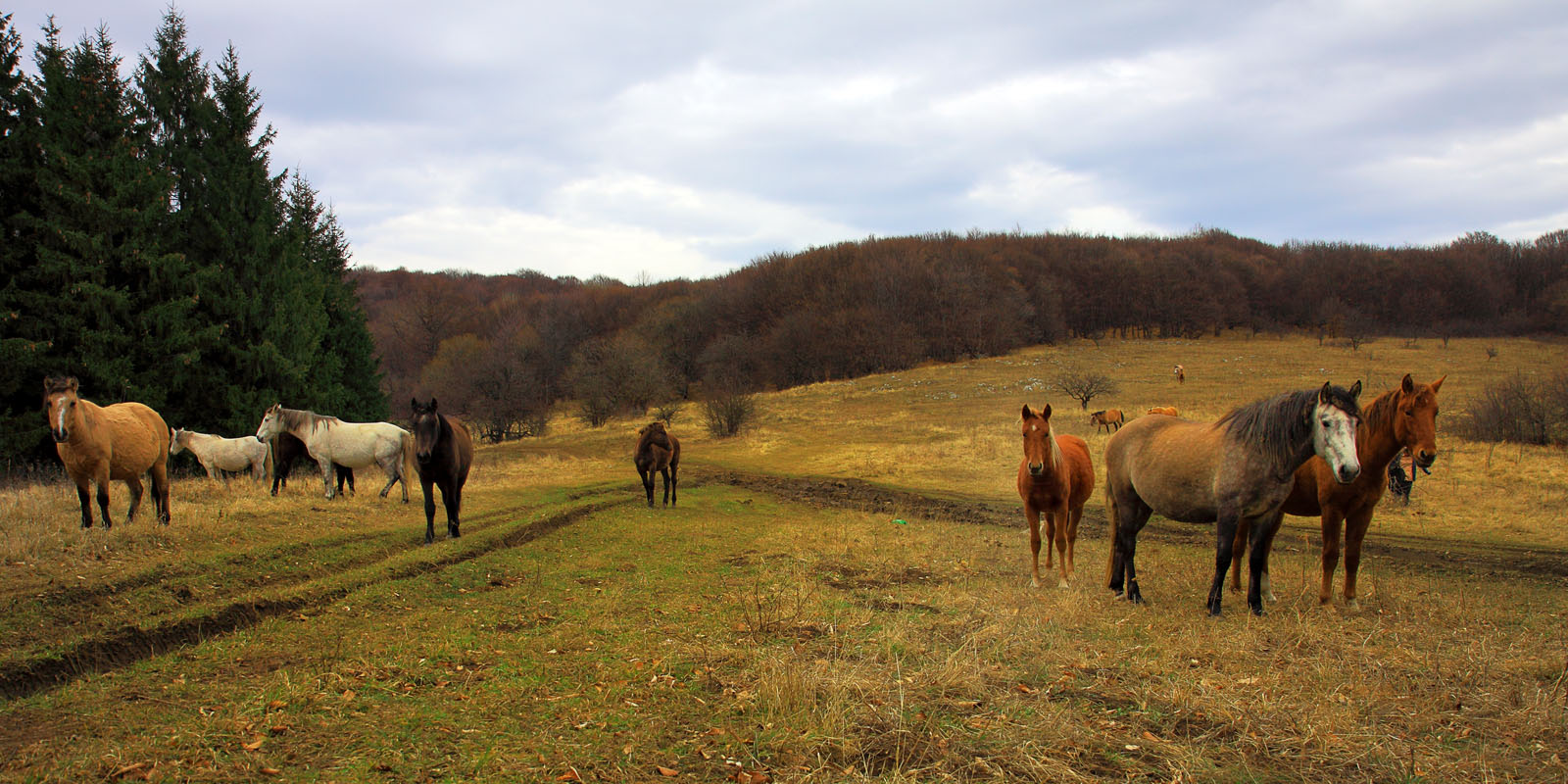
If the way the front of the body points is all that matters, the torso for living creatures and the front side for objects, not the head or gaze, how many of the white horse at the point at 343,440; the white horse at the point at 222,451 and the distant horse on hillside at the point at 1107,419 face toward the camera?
0

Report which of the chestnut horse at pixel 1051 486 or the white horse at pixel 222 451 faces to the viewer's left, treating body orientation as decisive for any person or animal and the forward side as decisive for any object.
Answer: the white horse

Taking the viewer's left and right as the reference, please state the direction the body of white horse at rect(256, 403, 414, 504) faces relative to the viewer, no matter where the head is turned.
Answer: facing to the left of the viewer

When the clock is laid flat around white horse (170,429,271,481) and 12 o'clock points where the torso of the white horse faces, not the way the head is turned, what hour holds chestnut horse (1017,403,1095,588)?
The chestnut horse is roughly at 8 o'clock from the white horse.

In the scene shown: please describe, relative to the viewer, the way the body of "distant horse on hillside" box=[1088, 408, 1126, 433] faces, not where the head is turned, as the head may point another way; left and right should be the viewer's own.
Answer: facing to the left of the viewer

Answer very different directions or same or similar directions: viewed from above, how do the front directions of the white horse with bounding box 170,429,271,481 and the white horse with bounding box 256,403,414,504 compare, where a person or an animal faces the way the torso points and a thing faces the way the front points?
same or similar directions

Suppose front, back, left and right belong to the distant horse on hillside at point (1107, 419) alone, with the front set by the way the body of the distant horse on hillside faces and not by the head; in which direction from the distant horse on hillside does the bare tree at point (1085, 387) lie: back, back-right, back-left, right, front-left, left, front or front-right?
right

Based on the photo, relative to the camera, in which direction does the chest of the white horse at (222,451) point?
to the viewer's left

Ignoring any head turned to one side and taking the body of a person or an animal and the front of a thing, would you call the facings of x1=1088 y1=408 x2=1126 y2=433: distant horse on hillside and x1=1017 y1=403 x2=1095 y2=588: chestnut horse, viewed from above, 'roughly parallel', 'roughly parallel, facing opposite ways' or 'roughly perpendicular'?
roughly perpendicular

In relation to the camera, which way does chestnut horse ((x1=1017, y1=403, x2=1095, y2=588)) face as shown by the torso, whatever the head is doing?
toward the camera

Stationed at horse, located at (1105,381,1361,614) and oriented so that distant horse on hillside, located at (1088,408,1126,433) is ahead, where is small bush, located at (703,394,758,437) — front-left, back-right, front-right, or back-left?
front-left

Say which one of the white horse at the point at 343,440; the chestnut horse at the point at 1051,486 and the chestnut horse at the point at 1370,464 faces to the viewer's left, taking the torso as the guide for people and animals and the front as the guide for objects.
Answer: the white horse
